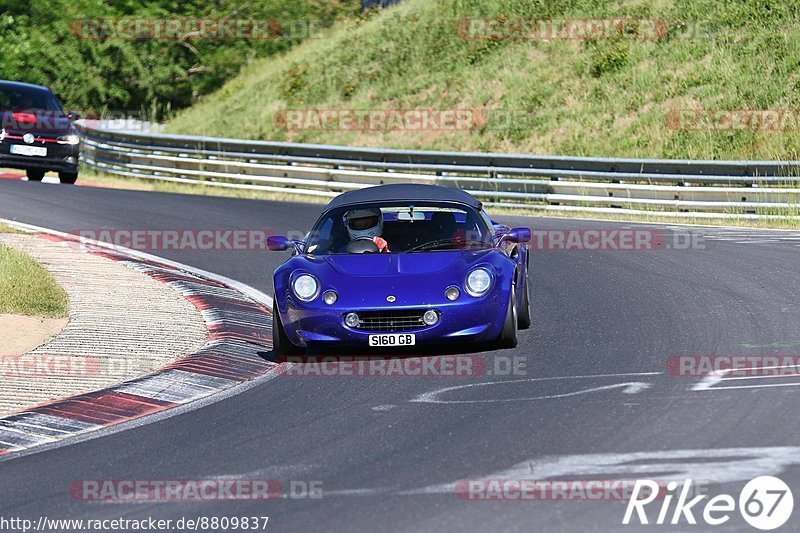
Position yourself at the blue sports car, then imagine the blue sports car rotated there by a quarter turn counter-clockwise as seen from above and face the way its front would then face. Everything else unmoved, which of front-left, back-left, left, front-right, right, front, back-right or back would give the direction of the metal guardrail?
left

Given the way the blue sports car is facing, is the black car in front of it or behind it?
behind

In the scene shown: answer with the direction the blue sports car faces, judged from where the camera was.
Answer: facing the viewer
